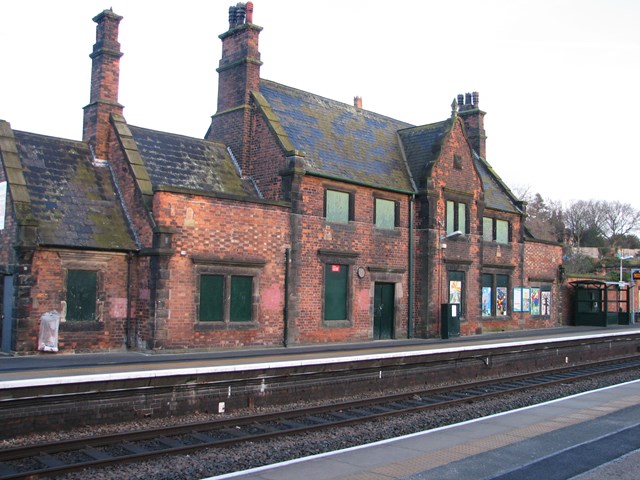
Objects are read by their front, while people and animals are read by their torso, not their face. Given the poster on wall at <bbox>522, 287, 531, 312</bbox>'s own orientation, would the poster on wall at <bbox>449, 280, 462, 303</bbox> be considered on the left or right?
on its right

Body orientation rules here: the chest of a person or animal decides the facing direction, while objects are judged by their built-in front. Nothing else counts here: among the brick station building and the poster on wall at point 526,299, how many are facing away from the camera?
0

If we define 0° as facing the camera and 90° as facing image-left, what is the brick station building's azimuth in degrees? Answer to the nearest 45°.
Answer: approximately 315°

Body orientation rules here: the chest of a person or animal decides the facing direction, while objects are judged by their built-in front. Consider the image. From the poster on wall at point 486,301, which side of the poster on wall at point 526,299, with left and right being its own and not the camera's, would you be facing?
right

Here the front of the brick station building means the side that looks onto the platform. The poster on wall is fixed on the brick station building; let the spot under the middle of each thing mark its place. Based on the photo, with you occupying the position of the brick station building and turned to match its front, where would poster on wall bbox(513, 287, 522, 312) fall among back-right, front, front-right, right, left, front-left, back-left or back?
left

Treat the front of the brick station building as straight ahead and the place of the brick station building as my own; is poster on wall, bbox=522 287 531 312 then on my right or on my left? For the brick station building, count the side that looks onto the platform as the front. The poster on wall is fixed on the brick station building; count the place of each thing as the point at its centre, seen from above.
on my left

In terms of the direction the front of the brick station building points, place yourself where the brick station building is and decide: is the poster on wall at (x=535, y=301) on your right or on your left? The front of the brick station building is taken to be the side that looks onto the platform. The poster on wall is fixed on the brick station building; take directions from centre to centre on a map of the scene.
on your left

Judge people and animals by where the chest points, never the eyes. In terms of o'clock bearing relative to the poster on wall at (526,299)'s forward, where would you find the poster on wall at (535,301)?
the poster on wall at (535,301) is roughly at 8 o'clock from the poster on wall at (526,299).
